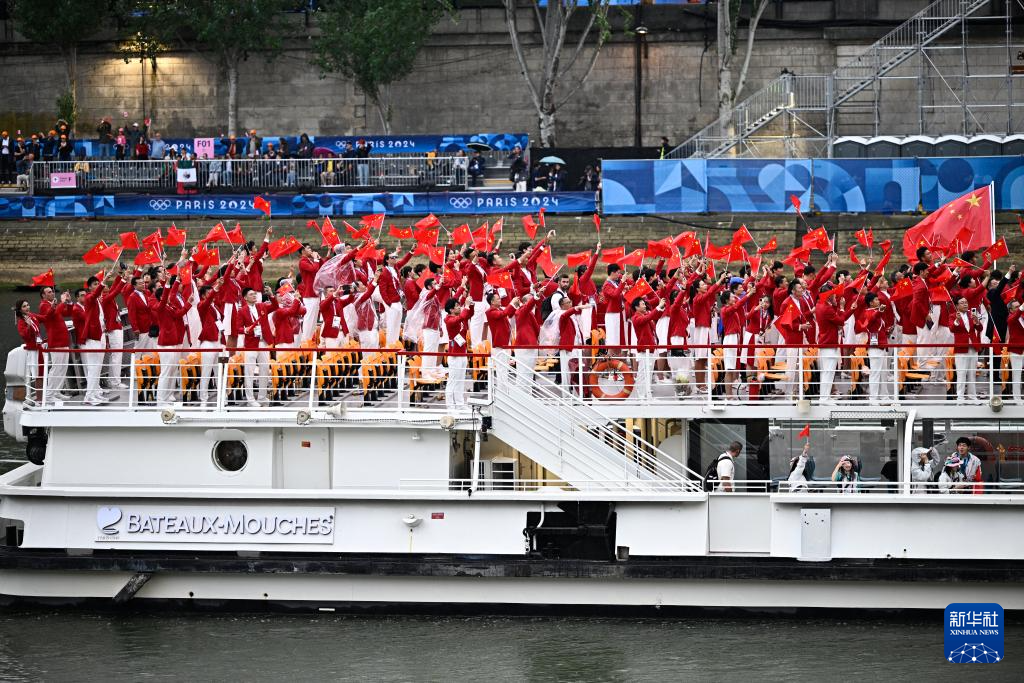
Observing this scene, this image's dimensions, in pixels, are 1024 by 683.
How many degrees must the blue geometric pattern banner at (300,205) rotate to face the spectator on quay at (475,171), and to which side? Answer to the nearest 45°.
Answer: approximately 90° to its left

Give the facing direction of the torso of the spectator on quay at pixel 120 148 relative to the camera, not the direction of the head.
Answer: toward the camera

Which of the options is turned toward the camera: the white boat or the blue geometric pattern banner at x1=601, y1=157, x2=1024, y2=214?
the blue geometric pattern banner

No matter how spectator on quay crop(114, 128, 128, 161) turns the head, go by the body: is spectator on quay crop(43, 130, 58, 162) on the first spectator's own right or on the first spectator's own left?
on the first spectator's own right

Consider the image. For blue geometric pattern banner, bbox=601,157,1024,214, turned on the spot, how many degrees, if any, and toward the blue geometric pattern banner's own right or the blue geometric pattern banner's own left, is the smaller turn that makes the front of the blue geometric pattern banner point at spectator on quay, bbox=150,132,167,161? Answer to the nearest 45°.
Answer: approximately 90° to the blue geometric pattern banner's own right

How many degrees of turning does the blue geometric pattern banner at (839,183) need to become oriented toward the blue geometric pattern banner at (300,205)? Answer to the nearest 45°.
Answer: approximately 90° to its right

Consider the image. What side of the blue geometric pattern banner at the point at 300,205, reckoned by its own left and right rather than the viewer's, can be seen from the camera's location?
front

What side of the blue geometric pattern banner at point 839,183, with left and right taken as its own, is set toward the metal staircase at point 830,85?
back

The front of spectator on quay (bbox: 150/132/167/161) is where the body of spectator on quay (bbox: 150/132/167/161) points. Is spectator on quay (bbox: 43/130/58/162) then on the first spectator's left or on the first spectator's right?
on the first spectator's right

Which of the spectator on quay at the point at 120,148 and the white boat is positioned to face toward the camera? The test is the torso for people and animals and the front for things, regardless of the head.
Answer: the spectator on quay

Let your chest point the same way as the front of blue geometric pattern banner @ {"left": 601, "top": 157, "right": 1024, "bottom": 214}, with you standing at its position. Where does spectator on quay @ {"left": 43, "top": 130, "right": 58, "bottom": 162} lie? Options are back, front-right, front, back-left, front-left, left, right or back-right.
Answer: right

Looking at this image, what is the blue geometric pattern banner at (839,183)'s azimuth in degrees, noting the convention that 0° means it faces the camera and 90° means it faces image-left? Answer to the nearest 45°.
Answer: approximately 0°
